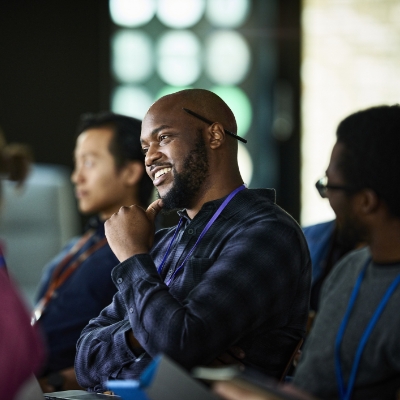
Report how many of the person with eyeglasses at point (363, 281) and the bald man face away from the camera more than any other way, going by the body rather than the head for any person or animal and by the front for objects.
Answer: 0

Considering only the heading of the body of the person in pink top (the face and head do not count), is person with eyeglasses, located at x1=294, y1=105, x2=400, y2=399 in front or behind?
behind

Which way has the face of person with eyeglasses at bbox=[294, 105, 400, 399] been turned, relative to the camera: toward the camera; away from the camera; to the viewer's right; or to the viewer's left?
to the viewer's left

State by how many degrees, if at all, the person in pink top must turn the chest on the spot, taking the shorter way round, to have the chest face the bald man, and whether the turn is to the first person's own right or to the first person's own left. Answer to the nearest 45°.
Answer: approximately 135° to the first person's own right

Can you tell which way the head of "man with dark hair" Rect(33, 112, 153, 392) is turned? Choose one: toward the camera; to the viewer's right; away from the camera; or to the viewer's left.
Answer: to the viewer's left

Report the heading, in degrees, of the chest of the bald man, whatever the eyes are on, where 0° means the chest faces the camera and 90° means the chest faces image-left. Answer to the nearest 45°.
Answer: approximately 45°

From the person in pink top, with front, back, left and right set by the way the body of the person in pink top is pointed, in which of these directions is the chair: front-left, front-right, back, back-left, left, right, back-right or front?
right

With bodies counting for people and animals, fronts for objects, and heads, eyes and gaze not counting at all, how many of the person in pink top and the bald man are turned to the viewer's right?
0

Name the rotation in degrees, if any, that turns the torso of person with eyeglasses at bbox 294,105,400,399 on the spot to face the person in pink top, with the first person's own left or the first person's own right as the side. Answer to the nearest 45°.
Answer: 0° — they already face them

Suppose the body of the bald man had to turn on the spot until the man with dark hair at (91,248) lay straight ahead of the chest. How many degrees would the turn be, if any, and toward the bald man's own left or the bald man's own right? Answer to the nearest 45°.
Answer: approximately 135° to the bald man's own right

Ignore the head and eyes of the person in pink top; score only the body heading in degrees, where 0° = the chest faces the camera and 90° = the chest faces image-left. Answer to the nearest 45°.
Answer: approximately 90°

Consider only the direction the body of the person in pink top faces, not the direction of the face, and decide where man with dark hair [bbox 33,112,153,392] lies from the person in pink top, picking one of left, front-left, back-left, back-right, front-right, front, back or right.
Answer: right
